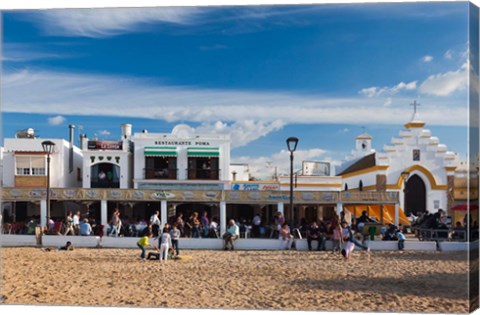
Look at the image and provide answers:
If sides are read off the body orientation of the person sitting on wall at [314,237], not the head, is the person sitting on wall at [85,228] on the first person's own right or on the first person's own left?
on the first person's own right

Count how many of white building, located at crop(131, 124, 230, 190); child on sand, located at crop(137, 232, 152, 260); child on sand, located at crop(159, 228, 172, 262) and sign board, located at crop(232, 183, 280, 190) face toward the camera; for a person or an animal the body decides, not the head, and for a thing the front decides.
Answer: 2

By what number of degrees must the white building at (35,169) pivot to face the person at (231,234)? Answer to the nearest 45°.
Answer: approximately 90° to its left

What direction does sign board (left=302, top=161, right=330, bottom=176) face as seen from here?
toward the camera

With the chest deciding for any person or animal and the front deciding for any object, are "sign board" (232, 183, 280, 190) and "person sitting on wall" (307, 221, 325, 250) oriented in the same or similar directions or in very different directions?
same or similar directions

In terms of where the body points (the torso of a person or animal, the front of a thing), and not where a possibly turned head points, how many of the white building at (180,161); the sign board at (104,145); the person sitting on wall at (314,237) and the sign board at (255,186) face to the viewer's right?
0

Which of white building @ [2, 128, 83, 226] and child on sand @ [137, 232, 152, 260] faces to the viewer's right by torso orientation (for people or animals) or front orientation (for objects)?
the child on sand

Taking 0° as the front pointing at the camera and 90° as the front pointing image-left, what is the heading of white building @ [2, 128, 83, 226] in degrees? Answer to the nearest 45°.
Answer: approximately 0°

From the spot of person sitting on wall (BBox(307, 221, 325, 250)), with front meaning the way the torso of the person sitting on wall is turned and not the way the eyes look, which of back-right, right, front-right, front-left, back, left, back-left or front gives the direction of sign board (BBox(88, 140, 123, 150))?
right

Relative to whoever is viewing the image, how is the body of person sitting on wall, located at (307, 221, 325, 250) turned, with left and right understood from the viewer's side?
facing the viewer
